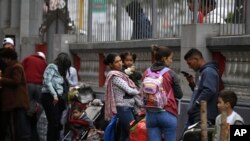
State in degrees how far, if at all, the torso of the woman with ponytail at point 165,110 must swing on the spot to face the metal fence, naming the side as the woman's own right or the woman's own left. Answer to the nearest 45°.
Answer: approximately 45° to the woman's own left

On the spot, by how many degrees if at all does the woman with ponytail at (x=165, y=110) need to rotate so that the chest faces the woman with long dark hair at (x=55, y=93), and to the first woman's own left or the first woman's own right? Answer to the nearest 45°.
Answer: approximately 90° to the first woman's own left

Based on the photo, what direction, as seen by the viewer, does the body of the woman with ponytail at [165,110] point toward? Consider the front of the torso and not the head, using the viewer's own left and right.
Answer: facing away from the viewer and to the right of the viewer
